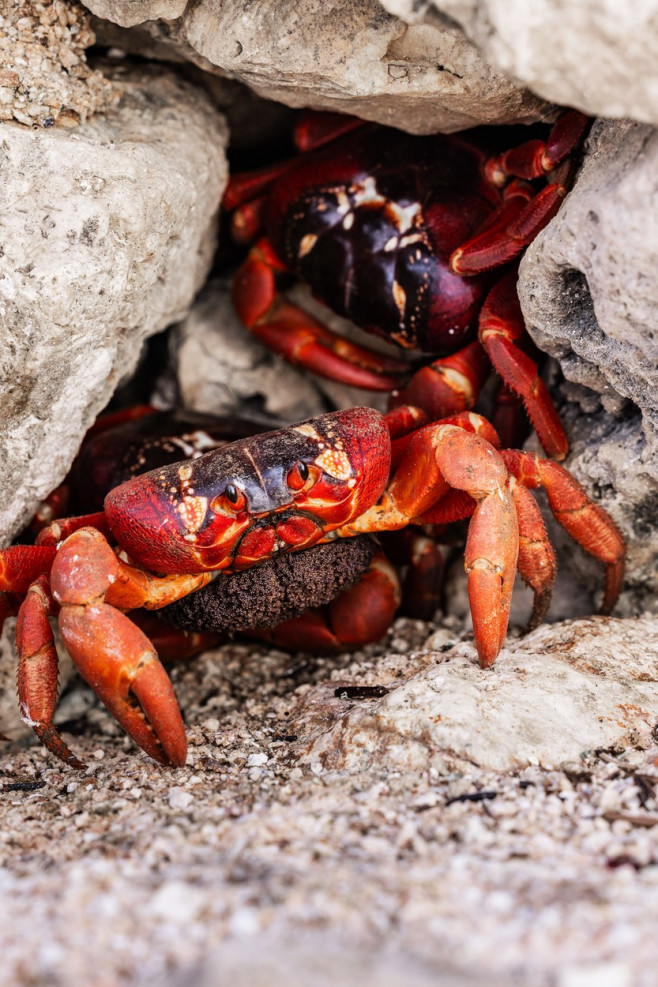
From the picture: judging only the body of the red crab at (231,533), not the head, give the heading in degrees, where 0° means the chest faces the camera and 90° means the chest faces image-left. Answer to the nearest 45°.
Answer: approximately 0°

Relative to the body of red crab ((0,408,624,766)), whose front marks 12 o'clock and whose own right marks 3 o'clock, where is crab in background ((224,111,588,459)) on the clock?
The crab in background is roughly at 6 o'clock from the red crab.
